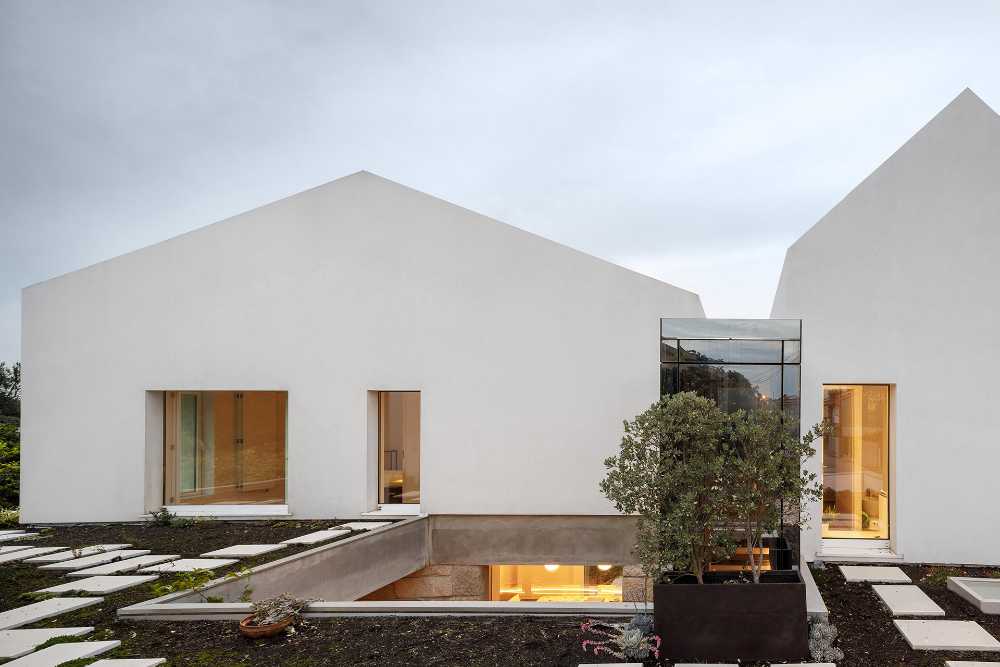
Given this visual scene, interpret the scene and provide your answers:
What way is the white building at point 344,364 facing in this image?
toward the camera

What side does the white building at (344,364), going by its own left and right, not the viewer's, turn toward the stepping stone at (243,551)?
front

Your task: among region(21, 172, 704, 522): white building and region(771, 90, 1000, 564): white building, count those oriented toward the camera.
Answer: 2

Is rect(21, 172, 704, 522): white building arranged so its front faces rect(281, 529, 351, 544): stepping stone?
yes

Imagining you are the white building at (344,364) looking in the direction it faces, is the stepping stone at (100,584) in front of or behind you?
in front

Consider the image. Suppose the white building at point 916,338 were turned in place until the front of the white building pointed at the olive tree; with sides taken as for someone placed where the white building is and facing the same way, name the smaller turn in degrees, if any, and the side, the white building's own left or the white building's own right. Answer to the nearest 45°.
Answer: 0° — it already faces it

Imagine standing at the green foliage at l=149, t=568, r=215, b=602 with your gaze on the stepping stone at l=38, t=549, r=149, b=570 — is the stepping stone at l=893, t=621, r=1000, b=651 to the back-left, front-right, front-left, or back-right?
back-right

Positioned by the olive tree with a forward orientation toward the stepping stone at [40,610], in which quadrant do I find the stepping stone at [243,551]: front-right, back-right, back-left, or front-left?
front-right
